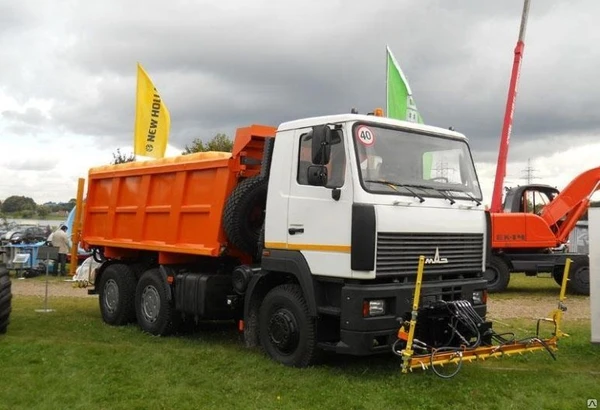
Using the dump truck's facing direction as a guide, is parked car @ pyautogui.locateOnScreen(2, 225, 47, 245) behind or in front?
behind

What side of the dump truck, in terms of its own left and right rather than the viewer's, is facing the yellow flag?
back

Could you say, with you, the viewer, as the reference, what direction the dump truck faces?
facing the viewer and to the right of the viewer

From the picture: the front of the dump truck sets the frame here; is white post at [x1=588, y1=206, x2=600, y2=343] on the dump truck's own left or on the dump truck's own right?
on the dump truck's own left

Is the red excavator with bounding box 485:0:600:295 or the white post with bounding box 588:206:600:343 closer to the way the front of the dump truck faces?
the white post

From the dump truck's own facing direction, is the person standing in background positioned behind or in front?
behind

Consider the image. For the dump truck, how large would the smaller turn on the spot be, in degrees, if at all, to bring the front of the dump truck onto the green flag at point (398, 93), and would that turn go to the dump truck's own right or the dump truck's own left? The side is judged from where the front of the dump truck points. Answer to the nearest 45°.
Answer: approximately 135° to the dump truck's own left

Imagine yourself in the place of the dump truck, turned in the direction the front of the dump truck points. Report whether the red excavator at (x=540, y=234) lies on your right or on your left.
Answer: on your left
